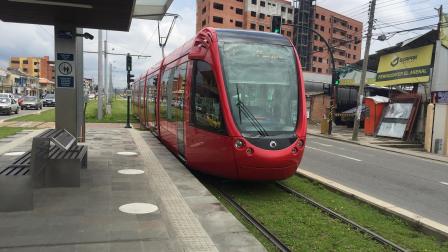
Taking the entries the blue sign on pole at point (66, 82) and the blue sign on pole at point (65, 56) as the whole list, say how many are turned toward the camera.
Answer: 2

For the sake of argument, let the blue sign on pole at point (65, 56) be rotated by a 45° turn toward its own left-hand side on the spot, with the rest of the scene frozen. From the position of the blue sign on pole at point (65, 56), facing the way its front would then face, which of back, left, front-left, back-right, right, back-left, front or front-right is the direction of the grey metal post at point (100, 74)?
back-left

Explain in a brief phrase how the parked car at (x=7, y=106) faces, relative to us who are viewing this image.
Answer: facing the viewer and to the left of the viewer

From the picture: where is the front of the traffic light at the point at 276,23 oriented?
toward the camera

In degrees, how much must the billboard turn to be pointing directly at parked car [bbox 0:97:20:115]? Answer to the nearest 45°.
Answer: approximately 45° to its right

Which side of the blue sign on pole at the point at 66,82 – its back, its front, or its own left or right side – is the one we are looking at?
front

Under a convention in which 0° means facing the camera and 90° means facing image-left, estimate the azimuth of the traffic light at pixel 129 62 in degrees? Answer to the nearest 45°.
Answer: approximately 0°

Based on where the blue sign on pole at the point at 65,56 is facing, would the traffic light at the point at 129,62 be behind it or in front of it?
behind

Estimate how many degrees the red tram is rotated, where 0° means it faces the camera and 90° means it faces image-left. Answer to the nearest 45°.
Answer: approximately 315°

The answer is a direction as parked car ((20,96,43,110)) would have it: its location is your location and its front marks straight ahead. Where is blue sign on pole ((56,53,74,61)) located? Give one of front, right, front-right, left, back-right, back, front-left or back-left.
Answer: front-left

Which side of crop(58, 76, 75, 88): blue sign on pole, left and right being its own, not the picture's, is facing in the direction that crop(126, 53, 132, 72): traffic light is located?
back
